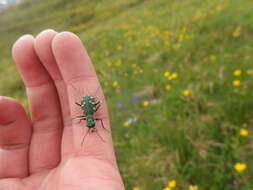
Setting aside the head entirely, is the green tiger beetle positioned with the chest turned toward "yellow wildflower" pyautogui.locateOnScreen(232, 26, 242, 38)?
no

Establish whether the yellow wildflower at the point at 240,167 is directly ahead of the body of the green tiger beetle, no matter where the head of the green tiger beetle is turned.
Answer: no
